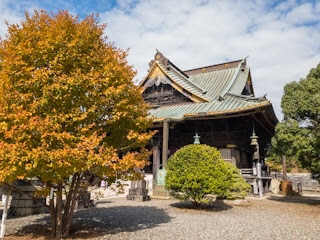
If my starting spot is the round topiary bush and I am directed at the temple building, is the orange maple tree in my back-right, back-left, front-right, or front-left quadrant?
back-left

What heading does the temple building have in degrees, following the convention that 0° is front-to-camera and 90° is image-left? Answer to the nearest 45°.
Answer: approximately 45°

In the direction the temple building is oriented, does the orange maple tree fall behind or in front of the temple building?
in front

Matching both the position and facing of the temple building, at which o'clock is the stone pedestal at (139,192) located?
The stone pedestal is roughly at 12 o'clock from the temple building.

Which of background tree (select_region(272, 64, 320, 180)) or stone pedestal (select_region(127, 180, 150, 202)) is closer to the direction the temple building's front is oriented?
the stone pedestal

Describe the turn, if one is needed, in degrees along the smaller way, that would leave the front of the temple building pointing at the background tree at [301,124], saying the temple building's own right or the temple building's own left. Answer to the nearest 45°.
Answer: approximately 90° to the temple building's own left

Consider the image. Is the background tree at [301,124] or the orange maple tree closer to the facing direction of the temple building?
the orange maple tree

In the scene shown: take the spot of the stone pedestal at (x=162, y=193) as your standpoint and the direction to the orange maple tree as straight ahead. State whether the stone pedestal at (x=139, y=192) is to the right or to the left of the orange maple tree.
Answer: right
